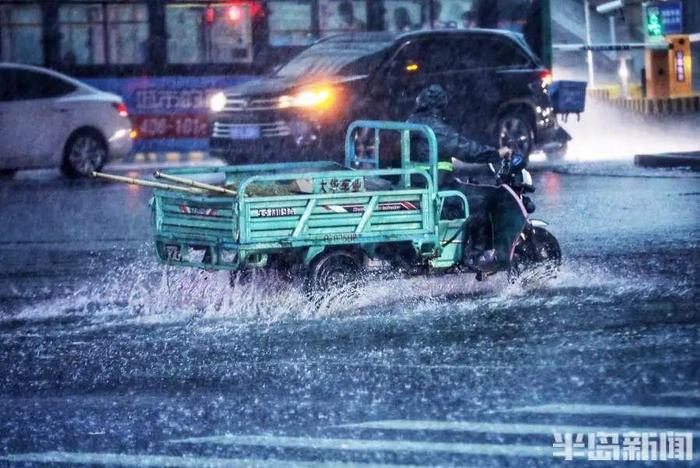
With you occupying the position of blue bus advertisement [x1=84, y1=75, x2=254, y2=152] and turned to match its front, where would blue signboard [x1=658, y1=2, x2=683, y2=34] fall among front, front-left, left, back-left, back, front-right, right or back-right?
back-left

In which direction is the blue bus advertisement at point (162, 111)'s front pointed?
toward the camera

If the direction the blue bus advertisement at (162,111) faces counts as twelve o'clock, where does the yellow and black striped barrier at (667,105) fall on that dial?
The yellow and black striped barrier is roughly at 8 o'clock from the blue bus advertisement.

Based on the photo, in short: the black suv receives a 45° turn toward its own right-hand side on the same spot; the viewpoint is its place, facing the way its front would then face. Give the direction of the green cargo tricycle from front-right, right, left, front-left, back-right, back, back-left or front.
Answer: left

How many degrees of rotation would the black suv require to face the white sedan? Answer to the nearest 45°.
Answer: approximately 45° to its right

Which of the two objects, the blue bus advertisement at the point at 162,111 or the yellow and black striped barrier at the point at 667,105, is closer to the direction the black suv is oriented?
the blue bus advertisement

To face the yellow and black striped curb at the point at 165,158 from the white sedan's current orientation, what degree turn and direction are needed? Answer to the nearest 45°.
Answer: approximately 135° to its right

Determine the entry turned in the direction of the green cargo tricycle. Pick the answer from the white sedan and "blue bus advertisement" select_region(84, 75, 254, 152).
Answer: the blue bus advertisement

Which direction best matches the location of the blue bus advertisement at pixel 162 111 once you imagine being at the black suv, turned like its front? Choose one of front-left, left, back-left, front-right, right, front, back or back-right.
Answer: right

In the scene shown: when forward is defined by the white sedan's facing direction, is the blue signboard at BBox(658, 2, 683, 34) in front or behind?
behind

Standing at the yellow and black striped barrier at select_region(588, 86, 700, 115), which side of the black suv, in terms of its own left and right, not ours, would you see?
back

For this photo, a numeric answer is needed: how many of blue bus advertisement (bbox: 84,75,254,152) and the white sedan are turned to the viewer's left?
1

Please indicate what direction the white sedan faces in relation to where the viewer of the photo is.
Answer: facing to the left of the viewer

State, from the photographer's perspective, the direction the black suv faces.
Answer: facing the viewer and to the left of the viewer

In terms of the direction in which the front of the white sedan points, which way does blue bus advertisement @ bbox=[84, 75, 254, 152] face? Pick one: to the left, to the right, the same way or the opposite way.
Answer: to the left

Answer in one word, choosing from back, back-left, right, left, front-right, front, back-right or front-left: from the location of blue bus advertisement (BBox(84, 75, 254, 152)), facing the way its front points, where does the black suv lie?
front-left
